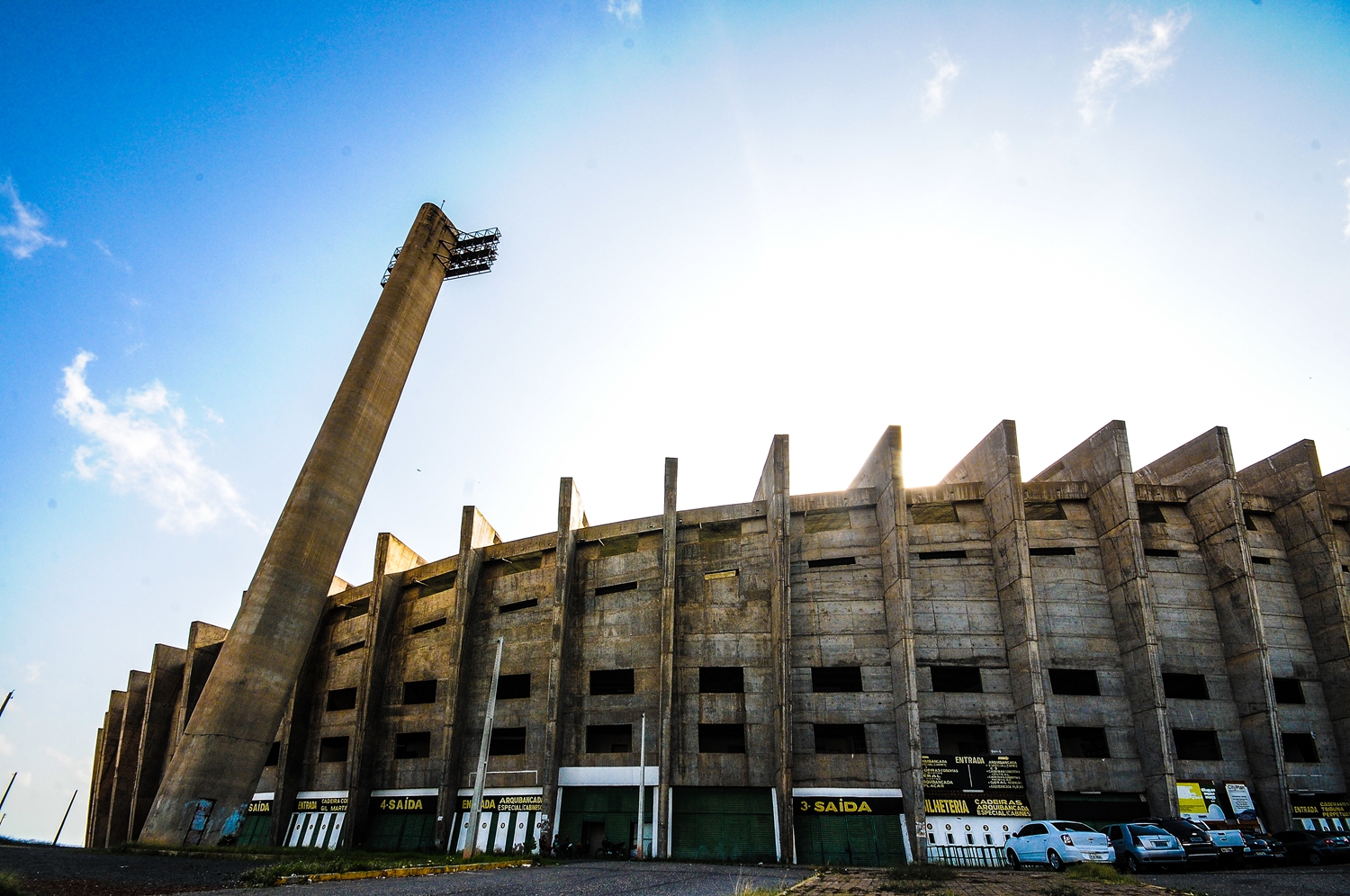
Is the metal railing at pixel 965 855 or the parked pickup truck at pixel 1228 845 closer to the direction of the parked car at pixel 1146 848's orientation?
the metal railing

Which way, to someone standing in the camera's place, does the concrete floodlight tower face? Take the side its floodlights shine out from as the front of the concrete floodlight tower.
facing away from the viewer and to the right of the viewer

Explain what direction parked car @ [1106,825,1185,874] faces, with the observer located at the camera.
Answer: facing away from the viewer and to the left of the viewer

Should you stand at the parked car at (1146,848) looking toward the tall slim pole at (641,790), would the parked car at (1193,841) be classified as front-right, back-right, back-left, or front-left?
back-right

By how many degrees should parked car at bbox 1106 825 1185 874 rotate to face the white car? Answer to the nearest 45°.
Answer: approximately 45° to its left

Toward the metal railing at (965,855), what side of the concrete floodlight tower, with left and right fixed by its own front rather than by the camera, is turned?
right

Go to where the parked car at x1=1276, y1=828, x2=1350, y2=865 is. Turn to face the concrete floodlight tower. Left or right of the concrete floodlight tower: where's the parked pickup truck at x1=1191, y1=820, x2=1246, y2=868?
left

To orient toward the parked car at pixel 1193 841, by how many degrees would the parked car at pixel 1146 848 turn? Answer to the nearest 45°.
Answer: approximately 90° to its right

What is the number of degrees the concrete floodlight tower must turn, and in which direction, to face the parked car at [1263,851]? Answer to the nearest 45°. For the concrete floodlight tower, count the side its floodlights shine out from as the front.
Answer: approximately 90° to its right
